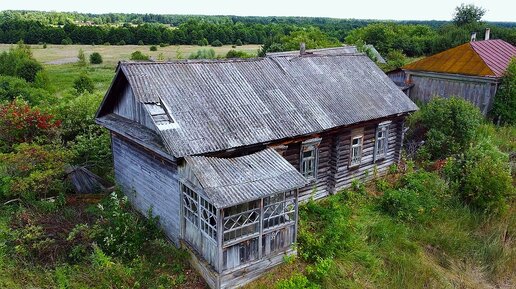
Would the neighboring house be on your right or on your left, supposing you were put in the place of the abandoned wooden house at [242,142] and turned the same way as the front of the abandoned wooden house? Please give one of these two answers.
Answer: on your left

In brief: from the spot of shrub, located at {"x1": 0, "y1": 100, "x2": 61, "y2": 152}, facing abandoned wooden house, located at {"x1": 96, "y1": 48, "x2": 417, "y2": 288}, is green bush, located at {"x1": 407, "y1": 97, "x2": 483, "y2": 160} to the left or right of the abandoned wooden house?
left

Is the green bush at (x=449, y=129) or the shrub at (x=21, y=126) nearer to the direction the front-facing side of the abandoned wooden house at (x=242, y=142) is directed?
the green bush

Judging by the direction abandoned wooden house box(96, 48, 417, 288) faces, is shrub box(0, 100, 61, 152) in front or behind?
behind

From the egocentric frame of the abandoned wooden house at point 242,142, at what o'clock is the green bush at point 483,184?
The green bush is roughly at 10 o'clock from the abandoned wooden house.

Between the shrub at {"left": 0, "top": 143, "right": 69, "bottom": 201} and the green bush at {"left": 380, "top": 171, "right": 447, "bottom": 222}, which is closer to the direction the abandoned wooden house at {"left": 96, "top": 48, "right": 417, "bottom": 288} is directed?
the green bush

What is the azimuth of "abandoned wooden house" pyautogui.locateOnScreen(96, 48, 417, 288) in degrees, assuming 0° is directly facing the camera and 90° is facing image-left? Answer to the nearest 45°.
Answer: approximately 315°

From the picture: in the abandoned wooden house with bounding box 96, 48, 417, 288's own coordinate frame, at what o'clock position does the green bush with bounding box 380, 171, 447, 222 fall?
The green bush is roughly at 10 o'clock from the abandoned wooden house.

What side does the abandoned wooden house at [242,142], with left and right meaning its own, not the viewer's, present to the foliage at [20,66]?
back

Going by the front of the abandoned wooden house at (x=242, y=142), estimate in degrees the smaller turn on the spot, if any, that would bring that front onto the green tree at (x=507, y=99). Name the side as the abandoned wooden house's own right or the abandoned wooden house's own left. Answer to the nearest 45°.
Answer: approximately 90° to the abandoned wooden house's own left

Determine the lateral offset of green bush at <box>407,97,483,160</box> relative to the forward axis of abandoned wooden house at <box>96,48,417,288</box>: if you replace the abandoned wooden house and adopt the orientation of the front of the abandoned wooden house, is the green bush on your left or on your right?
on your left
